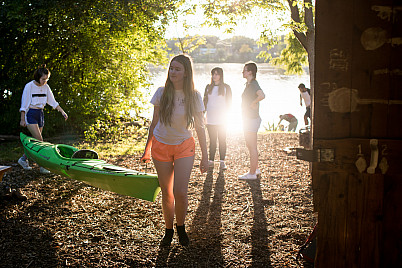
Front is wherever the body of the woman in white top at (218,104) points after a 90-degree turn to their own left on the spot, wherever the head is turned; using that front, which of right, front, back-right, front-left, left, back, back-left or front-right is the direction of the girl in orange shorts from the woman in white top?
right

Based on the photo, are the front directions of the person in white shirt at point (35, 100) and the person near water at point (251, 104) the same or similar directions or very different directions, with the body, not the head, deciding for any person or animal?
very different directions

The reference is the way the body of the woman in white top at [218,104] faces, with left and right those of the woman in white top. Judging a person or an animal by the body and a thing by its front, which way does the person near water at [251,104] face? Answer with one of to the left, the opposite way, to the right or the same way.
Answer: to the right

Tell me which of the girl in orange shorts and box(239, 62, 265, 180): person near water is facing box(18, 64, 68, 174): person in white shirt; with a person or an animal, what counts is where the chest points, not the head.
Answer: the person near water

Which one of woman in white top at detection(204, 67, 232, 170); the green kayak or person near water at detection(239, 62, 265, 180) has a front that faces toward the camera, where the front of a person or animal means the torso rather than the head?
the woman in white top

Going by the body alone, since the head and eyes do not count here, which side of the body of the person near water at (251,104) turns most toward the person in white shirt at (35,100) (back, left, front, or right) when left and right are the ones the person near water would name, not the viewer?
front

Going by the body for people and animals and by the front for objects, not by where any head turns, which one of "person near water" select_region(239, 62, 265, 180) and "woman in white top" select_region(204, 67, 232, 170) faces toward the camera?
the woman in white top

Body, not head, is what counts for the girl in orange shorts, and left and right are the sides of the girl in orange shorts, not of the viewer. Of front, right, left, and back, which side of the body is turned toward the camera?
front

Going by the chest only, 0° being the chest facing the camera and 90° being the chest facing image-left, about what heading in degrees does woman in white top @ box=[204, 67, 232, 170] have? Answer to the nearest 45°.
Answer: approximately 0°

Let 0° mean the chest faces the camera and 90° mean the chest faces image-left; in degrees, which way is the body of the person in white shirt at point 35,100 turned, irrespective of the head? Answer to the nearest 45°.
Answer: approximately 315°

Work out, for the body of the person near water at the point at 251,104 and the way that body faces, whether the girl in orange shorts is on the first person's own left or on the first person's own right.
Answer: on the first person's own left

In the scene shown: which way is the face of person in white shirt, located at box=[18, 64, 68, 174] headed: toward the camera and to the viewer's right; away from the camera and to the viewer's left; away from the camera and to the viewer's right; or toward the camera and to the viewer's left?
toward the camera and to the viewer's right

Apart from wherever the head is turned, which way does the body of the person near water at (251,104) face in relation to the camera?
to the viewer's left
